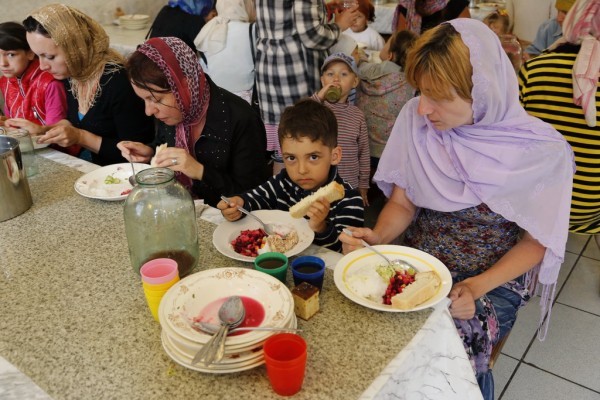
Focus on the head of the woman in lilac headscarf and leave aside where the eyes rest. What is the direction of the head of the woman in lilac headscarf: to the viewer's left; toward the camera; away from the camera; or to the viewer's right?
to the viewer's left

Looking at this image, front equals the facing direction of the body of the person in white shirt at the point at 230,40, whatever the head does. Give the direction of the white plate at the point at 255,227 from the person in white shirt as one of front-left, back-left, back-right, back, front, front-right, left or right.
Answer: back

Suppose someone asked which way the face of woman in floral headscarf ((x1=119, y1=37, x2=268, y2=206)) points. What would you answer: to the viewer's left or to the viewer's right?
to the viewer's left

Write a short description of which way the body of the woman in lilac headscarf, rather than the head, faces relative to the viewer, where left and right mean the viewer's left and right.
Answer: facing the viewer and to the left of the viewer

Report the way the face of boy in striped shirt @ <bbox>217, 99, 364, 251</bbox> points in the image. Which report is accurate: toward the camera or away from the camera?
toward the camera

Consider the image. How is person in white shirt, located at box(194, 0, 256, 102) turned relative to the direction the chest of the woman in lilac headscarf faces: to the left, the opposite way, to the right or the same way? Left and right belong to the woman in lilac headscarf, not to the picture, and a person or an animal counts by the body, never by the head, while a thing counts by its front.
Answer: to the right

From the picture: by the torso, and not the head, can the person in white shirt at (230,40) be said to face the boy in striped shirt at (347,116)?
no

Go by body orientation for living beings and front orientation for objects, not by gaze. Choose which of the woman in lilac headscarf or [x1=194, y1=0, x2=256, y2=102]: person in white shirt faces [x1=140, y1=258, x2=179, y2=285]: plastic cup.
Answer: the woman in lilac headscarf

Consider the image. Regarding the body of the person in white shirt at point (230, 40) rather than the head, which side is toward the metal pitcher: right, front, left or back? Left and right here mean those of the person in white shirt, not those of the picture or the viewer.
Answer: back

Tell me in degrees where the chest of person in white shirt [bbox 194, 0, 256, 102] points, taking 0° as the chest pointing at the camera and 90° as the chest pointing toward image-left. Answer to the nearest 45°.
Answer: approximately 180°

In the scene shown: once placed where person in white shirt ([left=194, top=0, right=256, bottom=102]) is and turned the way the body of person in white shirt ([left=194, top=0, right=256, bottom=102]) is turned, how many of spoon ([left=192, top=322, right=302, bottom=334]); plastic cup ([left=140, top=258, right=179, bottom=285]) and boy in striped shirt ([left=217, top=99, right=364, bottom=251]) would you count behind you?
3

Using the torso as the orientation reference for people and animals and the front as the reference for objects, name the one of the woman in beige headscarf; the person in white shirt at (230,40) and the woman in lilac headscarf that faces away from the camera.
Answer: the person in white shirt

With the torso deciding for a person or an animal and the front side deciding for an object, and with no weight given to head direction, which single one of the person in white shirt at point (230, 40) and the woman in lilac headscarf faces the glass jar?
the woman in lilac headscarf
